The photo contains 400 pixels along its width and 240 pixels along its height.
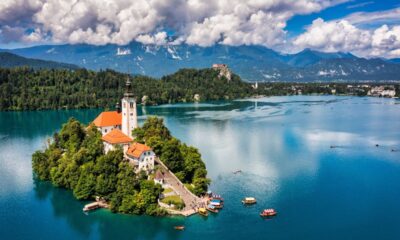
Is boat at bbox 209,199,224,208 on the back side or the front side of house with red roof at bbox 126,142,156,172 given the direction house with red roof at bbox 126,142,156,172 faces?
on the front side

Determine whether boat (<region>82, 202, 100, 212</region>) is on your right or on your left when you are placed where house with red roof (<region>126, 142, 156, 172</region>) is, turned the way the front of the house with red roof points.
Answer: on your right

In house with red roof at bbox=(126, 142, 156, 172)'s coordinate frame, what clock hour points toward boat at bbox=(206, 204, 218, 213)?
The boat is roughly at 12 o'clock from the house with red roof.

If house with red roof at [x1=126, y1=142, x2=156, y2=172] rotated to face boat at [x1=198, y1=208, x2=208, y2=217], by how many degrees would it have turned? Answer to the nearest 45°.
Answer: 0° — it already faces it

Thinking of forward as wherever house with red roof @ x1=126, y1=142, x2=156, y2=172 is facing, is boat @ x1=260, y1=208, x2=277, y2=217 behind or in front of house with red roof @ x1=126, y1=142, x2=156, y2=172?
in front

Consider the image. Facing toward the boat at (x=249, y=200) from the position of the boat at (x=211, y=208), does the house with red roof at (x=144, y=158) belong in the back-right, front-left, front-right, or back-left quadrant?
back-left

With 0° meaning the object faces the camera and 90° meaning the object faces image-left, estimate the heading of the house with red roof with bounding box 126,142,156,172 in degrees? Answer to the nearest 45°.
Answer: approximately 315°

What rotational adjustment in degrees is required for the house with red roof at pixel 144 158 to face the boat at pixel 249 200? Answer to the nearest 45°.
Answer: approximately 45° to its left

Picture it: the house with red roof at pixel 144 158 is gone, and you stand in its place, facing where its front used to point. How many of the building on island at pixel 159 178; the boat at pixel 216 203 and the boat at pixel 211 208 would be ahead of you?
3

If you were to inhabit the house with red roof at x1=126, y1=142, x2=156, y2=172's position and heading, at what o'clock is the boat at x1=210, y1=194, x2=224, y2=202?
The boat is roughly at 11 o'clock from the house with red roof.
